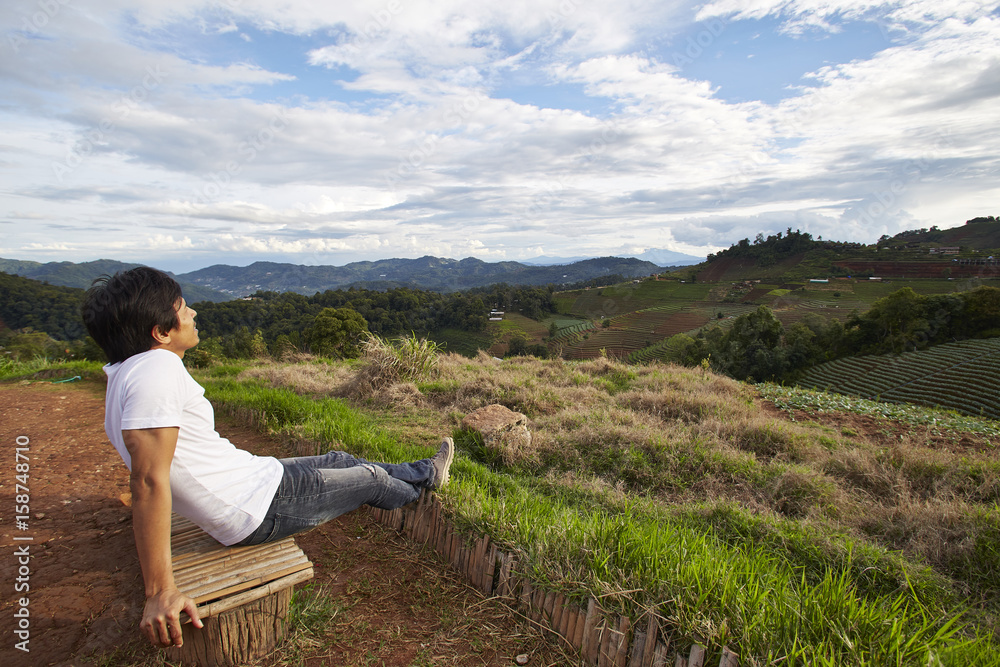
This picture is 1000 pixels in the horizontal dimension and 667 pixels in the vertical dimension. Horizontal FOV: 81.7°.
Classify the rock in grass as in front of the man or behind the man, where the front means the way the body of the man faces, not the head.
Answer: in front

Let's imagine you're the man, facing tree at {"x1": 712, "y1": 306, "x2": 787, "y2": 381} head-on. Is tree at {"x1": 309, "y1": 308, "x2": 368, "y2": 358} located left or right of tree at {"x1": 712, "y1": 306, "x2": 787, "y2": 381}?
left

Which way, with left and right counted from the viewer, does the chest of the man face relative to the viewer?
facing away from the viewer and to the right of the viewer

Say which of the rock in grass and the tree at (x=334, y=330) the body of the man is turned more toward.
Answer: the rock in grass

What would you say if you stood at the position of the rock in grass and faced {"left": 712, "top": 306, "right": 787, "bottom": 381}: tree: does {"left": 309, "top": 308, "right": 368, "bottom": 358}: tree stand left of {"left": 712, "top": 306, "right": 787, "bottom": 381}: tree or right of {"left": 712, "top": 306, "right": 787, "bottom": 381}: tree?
left

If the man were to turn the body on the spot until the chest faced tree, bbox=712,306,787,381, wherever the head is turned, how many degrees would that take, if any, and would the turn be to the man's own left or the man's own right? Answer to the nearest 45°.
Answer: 0° — they already face it

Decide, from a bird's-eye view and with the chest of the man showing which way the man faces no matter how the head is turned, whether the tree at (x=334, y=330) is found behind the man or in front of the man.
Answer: in front

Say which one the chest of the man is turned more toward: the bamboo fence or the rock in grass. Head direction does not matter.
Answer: the rock in grass

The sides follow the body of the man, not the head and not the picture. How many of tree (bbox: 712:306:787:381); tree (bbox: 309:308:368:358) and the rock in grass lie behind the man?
0

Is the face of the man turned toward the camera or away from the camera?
away from the camera
